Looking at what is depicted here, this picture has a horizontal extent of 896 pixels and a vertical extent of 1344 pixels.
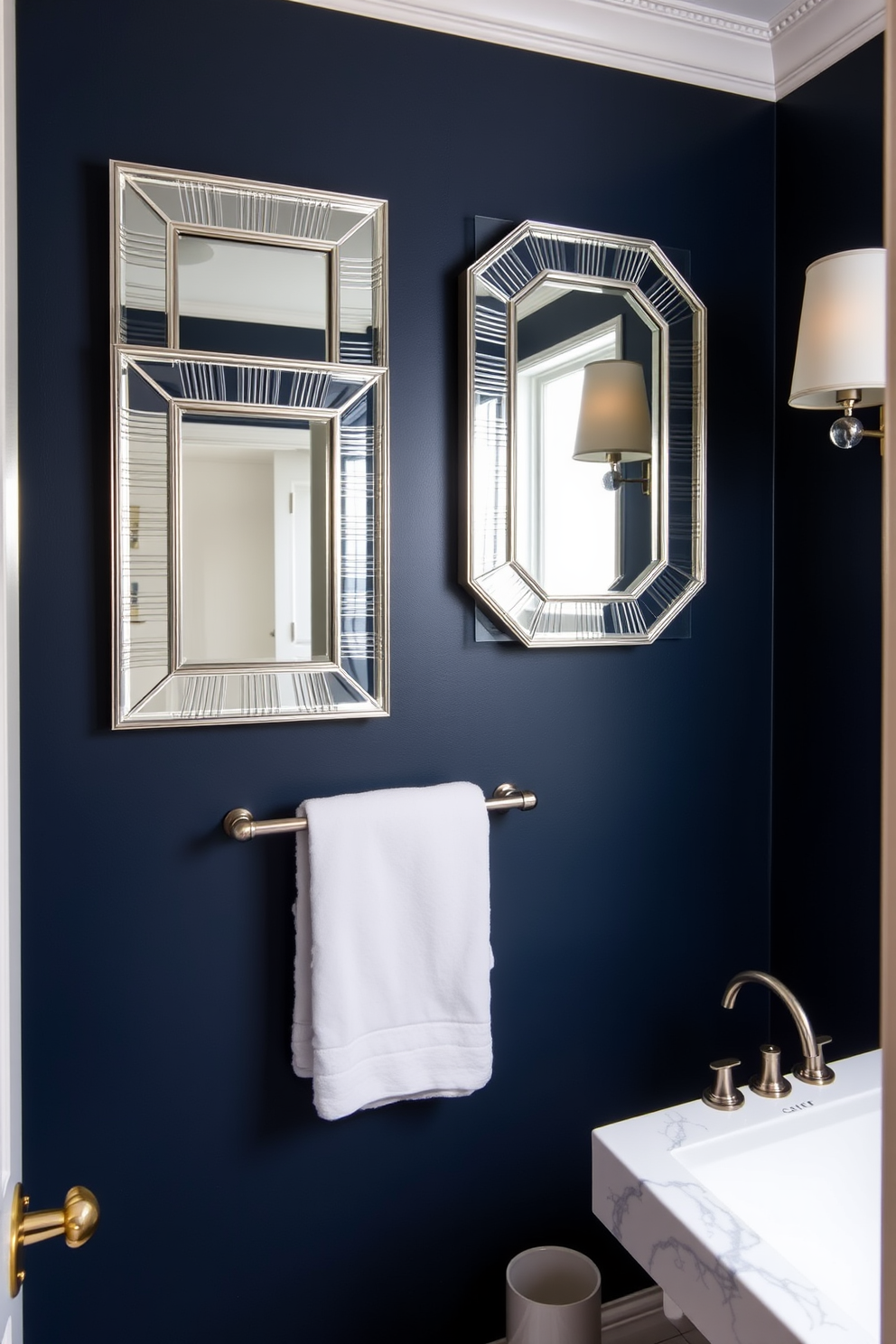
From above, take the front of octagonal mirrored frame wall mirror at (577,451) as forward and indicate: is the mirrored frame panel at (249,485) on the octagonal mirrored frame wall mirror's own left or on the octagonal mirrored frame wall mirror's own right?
on the octagonal mirrored frame wall mirror's own right

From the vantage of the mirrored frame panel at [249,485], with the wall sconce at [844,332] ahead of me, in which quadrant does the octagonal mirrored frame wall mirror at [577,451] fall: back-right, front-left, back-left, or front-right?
front-left

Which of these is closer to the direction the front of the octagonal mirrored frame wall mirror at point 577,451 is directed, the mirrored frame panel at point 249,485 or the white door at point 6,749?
the white door

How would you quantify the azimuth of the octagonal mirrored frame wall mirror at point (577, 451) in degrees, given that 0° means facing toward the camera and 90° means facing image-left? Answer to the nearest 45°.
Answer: approximately 315°

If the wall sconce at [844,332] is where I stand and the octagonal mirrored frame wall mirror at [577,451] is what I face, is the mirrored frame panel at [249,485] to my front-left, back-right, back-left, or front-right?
front-left
